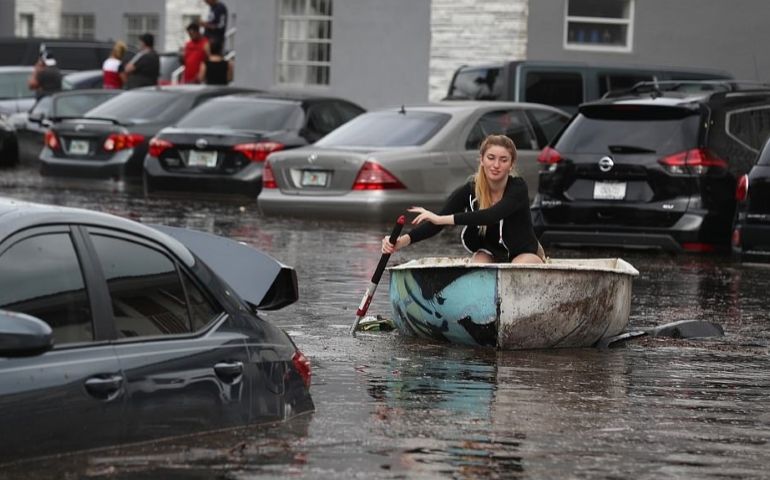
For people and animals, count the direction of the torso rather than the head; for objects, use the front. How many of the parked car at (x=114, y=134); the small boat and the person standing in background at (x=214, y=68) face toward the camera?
1

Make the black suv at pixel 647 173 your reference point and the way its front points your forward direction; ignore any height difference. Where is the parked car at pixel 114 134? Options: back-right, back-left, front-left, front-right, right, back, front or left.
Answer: left

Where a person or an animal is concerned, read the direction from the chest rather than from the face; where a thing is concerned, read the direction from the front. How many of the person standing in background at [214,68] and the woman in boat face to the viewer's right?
0

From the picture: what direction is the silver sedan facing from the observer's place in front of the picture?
facing away from the viewer and to the right of the viewer

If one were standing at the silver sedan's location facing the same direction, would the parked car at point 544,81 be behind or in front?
in front

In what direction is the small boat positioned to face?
toward the camera

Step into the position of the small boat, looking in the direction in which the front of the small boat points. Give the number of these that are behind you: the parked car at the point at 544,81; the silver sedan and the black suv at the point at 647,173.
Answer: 3

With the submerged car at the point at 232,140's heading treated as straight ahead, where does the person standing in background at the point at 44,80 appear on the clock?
The person standing in background is roughly at 10 o'clock from the submerged car.

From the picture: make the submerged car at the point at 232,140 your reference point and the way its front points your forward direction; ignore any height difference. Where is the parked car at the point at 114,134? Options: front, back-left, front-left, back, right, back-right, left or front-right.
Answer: left
